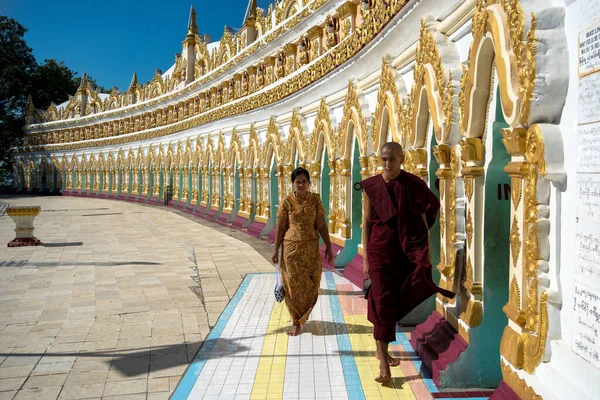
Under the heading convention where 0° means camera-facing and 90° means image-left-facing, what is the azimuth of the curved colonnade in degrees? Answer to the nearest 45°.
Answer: approximately 45°

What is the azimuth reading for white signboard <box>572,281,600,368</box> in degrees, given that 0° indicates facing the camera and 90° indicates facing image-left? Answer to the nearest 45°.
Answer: approximately 45°

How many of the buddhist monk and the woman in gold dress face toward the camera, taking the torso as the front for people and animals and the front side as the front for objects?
2

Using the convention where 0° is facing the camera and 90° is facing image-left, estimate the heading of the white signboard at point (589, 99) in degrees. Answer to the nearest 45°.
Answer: approximately 45°

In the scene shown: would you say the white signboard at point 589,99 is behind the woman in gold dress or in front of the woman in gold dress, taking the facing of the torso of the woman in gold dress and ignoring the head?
in front

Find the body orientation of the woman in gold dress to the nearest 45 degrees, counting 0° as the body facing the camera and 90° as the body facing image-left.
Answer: approximately 0°

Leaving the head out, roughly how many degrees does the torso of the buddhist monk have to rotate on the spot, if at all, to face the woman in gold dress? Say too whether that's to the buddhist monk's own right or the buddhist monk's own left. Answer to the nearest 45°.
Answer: approximately 135° to the buddhist monk's own right
